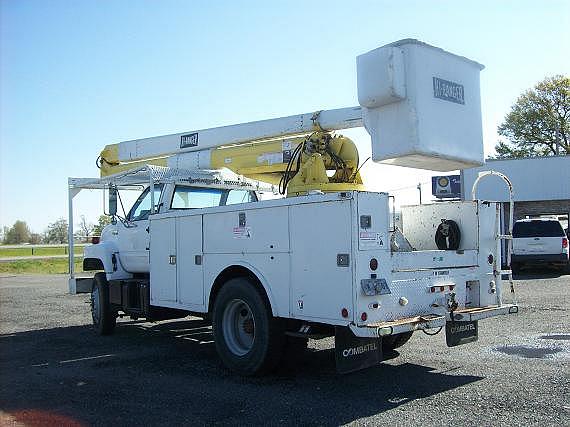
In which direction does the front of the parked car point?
away from the camera

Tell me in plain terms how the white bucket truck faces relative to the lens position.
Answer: facing away from the viewer and to the left of the viewer

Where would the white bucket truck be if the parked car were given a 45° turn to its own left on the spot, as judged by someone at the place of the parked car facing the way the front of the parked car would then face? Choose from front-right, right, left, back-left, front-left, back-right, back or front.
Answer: back-left
